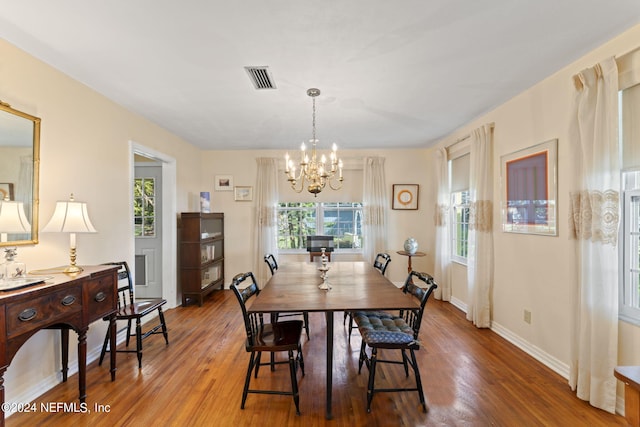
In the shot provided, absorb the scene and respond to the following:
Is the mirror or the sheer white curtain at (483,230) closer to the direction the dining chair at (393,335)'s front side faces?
the mirror

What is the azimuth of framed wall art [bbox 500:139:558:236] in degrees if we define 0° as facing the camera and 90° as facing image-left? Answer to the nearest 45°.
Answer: approximately 45°

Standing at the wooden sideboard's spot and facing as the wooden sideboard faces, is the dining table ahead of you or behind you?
ahead

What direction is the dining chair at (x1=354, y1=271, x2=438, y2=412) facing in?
to the viewer's left

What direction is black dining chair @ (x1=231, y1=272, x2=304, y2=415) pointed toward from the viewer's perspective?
to the viewer's right

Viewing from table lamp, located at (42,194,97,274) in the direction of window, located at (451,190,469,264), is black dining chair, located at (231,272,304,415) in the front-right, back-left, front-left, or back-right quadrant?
front-right

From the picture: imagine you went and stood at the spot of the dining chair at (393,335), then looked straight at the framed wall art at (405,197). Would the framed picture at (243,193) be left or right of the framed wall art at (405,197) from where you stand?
left

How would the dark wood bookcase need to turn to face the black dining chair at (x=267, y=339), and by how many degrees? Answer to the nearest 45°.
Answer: approximately 45° to its right

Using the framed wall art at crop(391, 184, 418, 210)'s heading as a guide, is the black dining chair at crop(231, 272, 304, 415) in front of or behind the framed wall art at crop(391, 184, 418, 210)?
in front

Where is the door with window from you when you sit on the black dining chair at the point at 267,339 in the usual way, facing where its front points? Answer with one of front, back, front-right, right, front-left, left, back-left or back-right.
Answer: back-left

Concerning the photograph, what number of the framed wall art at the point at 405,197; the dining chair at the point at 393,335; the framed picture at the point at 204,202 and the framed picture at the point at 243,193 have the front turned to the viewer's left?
1

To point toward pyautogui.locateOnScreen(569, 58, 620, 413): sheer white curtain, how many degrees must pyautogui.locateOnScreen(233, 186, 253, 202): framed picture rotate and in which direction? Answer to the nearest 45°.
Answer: approximately 45° to its left

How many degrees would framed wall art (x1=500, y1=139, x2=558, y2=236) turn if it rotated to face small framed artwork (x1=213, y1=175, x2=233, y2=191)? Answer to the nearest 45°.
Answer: approximately 45° to its right

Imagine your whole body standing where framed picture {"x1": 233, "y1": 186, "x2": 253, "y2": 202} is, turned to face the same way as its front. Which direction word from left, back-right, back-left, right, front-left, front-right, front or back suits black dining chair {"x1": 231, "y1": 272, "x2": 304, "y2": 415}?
front

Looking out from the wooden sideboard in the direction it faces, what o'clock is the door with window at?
The door with window is roughly at 8 o'clock from the wooden sideboard.

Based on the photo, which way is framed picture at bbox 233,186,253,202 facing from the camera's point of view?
toward the camera

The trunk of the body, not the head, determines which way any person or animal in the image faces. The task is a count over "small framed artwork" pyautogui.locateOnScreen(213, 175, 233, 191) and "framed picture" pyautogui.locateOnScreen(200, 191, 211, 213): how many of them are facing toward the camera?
2

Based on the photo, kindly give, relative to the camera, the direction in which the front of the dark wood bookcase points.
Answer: facing the viewer and to the right of the viewer

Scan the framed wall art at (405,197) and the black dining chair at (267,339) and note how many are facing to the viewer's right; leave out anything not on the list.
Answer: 1

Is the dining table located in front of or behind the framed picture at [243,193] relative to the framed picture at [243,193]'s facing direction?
in front

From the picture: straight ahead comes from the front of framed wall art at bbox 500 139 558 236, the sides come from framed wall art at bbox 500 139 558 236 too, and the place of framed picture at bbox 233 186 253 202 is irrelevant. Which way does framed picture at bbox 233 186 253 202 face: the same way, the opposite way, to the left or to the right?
to the left

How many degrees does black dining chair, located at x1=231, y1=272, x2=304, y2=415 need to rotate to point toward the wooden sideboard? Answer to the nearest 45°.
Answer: approximately 180°
